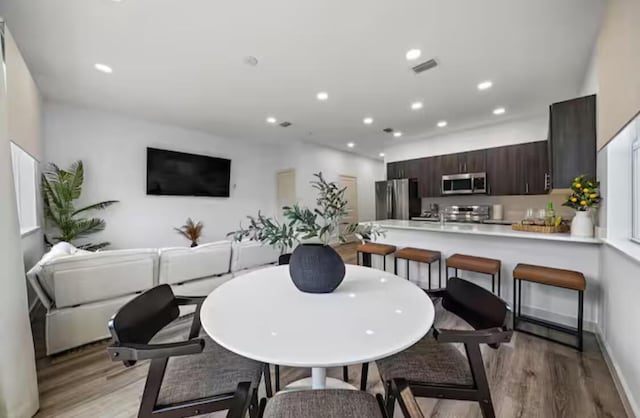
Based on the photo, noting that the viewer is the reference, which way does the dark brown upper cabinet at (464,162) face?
facing the viewer and to the left of the viewer

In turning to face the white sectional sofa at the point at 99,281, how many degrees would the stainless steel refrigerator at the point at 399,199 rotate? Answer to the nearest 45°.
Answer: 0° — it already faces it

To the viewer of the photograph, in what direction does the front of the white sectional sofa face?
facing away from the viewer and to the left of the viewer

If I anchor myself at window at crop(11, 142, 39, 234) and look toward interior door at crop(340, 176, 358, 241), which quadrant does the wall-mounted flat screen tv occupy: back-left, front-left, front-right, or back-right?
front-left

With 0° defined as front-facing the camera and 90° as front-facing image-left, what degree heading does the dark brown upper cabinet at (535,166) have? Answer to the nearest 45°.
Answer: approximately 45°

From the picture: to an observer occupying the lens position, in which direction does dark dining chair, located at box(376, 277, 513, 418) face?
facing to the left of the viewer

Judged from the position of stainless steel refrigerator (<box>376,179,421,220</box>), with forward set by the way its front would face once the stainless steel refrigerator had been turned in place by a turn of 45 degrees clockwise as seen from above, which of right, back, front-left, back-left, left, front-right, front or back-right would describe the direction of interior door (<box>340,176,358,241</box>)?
front-right

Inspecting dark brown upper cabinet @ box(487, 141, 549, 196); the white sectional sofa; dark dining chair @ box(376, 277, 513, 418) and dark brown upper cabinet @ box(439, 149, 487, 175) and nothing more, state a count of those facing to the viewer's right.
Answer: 0

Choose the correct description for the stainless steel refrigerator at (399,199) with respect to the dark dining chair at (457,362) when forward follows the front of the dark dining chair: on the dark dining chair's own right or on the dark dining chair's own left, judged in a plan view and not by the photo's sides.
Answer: on the dark dining chair's own right

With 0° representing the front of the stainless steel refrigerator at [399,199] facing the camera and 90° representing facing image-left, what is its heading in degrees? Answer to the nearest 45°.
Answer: approximately 45°
